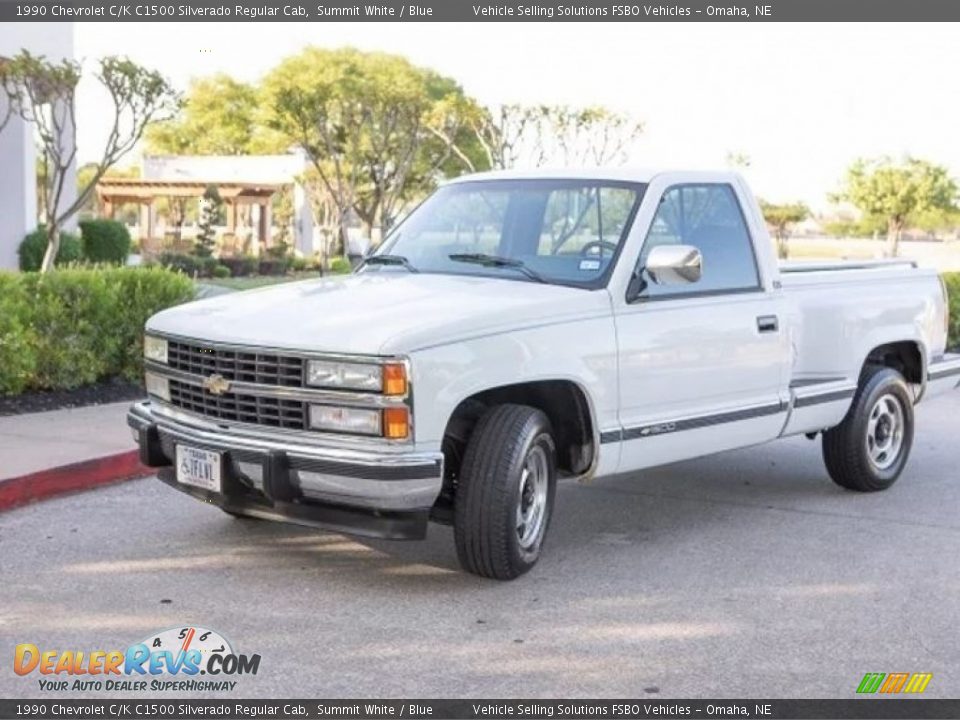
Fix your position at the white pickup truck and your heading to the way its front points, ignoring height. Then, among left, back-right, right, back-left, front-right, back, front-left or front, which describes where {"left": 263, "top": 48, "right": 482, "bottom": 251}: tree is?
back-right

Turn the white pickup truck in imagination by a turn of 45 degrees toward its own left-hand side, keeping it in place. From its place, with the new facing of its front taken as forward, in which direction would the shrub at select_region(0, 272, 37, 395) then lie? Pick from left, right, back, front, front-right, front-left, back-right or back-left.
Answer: back-right

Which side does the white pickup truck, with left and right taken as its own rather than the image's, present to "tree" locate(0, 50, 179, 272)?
right

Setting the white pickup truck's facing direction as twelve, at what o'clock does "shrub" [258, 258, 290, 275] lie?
The shrub is roughly at 4 o'clock from the white pickup truck.

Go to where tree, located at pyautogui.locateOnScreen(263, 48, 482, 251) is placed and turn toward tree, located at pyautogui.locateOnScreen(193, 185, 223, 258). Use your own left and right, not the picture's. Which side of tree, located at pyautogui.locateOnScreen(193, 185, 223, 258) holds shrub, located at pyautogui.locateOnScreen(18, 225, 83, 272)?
left

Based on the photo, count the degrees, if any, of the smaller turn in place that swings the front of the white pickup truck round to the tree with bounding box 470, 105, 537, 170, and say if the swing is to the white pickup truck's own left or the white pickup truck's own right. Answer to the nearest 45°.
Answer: approximately 135° to the white pickup truck's own right

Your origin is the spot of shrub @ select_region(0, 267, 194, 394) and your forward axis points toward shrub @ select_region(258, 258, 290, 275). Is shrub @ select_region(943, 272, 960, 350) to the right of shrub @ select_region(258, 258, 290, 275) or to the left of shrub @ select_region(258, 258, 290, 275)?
right

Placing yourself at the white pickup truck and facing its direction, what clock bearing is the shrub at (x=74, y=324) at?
The shrub is roughly at 3 o'clock from the white pickup truck.

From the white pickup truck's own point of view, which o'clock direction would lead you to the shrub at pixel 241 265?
The shrub is roughly at 4 o'clock from the white pickup truck.

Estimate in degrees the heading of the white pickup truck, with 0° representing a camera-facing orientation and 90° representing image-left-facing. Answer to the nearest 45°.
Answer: approximately 45°

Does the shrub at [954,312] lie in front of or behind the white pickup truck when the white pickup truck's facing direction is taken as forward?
behind

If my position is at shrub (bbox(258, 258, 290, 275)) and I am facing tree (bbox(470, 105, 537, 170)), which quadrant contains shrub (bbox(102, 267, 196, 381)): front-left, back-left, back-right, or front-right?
back-right

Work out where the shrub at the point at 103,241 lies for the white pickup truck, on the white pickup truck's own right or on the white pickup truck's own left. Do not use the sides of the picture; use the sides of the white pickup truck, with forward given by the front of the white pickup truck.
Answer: on the white pickup truck's own right

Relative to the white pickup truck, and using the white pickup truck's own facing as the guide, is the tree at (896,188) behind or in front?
behind

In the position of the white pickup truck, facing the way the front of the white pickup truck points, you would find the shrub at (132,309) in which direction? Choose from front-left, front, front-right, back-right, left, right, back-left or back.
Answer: right

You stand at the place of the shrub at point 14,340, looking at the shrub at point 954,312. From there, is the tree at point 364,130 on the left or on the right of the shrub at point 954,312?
left
